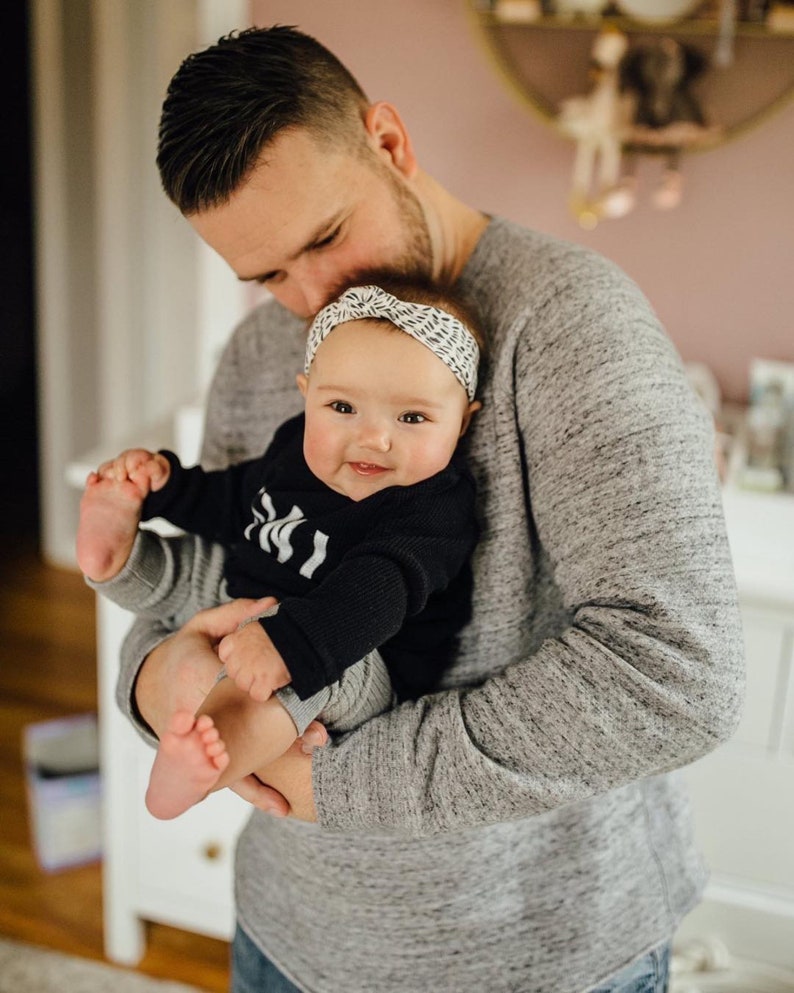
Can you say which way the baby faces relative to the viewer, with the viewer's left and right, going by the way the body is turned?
facing the viewer and to the left of the viewer

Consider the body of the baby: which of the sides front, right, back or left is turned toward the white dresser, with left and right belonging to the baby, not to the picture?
back

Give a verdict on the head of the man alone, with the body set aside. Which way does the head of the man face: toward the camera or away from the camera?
toward the camera

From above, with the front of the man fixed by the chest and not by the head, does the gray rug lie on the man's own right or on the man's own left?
on the man's own right

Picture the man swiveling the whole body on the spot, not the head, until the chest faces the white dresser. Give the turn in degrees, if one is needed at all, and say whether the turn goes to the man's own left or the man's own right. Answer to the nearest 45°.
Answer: approximately 180°
